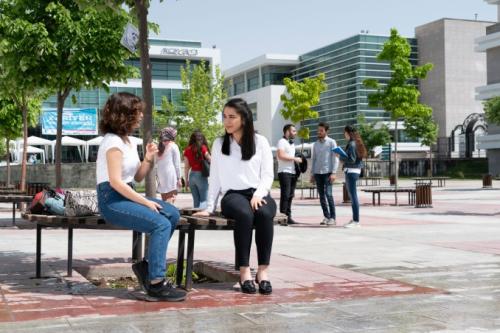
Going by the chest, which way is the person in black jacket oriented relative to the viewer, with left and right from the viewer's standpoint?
facing to the left of the viewer

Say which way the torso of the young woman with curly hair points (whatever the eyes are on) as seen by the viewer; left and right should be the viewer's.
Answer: facing to the right of the viewer

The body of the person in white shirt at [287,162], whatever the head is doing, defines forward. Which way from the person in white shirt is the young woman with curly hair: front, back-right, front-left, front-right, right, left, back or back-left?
right

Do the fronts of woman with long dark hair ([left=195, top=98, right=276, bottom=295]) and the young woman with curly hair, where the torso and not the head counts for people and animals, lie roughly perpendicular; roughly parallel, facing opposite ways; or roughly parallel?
roughly perpendicular

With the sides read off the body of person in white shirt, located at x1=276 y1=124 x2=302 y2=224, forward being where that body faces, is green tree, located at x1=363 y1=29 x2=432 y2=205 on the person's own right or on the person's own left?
on the person's own left

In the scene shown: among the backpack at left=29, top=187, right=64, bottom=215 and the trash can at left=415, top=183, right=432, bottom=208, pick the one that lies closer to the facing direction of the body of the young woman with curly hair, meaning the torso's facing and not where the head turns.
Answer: the trash can

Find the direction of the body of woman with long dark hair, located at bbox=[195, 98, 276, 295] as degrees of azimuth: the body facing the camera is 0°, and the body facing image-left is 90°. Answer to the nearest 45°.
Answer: approximately 0°

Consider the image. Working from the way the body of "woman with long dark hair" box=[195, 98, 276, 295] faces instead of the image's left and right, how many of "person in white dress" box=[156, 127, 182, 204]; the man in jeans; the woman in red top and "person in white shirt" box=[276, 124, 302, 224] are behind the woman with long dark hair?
4

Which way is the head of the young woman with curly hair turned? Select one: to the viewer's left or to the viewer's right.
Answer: to the viewer's right
